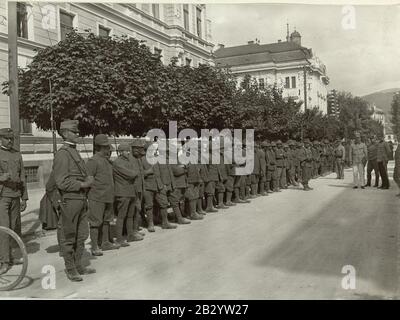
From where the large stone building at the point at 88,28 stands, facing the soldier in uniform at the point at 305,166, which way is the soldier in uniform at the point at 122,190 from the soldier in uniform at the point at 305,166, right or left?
right

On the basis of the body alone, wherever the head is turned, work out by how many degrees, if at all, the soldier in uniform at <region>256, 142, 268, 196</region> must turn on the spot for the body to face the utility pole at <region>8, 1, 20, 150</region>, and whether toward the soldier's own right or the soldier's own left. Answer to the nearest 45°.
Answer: approximately 90° to the soldier's own right

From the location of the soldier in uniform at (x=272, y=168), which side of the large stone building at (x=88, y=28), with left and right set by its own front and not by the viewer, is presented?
front

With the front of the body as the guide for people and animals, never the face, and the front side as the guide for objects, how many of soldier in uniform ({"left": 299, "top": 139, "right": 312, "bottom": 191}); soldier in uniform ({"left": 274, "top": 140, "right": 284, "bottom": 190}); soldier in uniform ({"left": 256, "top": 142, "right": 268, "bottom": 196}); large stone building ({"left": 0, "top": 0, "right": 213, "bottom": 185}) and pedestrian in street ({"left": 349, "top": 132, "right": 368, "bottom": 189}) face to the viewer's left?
0

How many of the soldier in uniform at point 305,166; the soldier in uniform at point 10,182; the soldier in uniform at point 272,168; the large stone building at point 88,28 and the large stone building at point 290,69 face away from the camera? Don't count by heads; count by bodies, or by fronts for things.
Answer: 0

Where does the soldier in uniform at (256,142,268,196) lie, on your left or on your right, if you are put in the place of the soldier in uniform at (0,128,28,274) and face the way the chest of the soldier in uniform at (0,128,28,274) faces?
on your left

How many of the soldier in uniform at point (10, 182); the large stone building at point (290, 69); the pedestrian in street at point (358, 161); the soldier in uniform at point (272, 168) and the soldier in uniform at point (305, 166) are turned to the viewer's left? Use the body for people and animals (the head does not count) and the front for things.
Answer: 0

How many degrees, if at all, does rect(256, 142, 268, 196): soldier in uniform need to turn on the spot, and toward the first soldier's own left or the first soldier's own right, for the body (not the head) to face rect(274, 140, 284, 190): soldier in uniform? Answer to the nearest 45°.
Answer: approximately 90° to the first soldier's own left

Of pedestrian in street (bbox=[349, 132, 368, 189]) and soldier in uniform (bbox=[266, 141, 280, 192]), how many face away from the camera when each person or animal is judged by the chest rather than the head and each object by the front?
0

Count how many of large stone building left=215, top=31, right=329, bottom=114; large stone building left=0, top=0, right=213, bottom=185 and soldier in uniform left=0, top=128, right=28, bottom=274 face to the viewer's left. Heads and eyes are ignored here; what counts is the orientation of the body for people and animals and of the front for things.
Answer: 0

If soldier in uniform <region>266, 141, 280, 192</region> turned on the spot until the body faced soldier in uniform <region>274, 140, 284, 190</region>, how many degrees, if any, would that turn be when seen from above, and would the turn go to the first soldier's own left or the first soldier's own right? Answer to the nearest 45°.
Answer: approximately 135° to the first soldier's own left

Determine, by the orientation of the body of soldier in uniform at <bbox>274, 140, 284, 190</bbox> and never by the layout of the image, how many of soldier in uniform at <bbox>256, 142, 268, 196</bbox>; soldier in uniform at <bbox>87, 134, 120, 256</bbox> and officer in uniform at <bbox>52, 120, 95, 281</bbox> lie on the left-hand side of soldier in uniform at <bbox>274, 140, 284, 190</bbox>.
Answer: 0

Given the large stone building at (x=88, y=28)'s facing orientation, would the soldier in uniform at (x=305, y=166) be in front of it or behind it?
in front

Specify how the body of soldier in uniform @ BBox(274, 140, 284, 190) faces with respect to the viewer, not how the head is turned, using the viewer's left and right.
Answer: facing the viewer and to the right of the viewer

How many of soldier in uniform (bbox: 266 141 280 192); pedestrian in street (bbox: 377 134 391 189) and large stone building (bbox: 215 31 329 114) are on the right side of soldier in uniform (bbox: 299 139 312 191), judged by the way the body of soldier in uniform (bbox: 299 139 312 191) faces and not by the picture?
1

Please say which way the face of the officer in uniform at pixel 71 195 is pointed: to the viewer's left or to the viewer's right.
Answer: to the viewer's right

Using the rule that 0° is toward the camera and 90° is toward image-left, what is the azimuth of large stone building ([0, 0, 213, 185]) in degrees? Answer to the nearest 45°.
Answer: approximately 315°

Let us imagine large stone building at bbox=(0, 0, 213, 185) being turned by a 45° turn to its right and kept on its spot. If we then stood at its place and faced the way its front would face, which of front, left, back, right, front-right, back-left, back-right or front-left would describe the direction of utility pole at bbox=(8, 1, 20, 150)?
front
